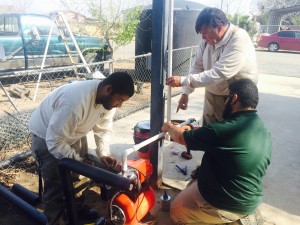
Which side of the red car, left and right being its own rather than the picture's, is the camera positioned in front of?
right

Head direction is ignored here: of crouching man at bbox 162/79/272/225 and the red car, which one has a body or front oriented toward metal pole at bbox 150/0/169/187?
the crouching man

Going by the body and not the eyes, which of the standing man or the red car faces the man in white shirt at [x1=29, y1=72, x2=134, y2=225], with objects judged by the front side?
the standing man

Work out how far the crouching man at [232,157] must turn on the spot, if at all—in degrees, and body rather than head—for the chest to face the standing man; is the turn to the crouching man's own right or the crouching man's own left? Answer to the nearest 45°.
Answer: approximately 45° to the crouching man's own right

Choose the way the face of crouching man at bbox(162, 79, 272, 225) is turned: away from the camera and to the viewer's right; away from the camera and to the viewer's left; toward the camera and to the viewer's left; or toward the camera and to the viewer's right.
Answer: away from the camera and to the viewer's left

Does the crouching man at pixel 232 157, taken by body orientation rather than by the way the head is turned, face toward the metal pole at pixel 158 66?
yes

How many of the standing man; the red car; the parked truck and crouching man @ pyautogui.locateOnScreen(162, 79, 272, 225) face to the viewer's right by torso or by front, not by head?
2

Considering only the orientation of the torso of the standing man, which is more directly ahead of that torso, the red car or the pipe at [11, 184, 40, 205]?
the pipe

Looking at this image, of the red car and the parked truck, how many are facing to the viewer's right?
2

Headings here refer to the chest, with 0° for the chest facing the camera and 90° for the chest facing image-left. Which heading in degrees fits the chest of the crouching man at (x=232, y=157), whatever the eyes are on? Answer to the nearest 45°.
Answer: approximately 135°

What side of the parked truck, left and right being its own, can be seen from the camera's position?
right

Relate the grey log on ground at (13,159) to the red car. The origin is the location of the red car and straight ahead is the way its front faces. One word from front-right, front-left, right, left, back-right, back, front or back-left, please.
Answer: right
